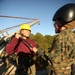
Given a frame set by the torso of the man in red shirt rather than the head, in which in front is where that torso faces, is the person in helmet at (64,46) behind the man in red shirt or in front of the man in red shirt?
in front

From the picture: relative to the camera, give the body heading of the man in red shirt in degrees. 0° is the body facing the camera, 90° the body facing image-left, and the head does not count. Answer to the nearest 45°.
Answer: approximately 315°
